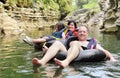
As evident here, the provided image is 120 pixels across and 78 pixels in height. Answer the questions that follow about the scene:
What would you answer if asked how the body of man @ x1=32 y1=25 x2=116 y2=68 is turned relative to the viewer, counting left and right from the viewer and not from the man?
facing the viewer and to the left of the viewer

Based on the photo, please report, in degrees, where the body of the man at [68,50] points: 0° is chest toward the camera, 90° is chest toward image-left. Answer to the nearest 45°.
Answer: approximately 45°
